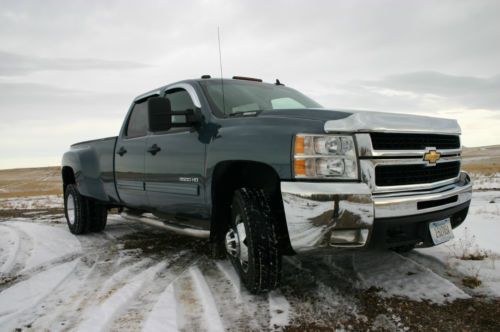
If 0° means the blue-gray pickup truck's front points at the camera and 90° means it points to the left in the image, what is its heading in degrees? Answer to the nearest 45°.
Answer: approximately 315°
